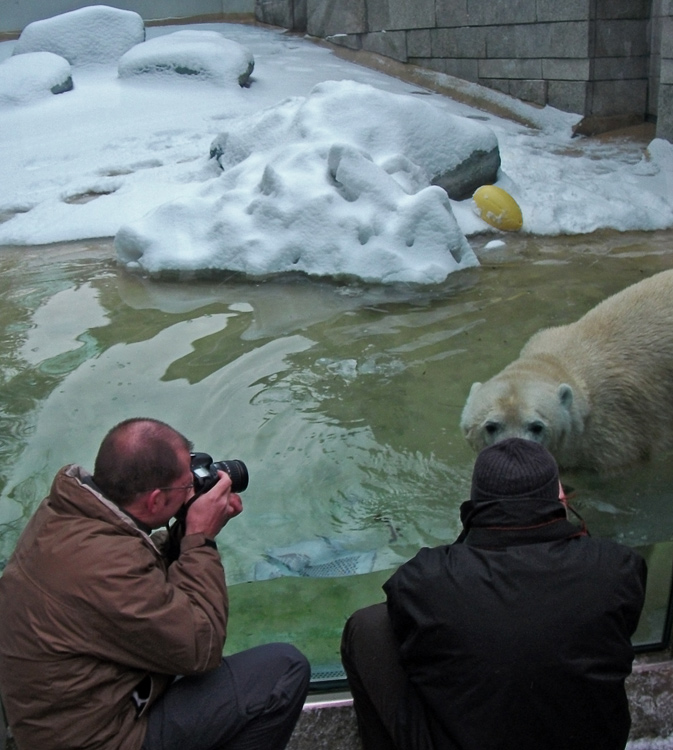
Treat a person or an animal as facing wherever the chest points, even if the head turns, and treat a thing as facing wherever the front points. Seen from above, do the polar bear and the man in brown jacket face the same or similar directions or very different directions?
very different directions

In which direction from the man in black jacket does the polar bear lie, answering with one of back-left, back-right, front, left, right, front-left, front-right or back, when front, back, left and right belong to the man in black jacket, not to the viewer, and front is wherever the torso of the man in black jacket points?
front

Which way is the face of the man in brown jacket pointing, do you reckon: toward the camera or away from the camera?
away from the camera

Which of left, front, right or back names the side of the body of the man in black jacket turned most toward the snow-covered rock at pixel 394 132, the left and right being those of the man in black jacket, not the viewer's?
front

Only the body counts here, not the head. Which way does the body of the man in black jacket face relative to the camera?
away from the camera

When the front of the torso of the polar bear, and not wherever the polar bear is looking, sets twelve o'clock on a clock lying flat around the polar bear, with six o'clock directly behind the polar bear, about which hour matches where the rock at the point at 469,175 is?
The rock is roughly at 4 o'clock from the polar bear.

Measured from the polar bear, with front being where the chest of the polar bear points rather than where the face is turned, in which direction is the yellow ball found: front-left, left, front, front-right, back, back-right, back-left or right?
back-right

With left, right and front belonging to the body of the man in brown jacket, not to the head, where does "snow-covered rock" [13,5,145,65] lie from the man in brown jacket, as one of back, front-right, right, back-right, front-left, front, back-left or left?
front-left

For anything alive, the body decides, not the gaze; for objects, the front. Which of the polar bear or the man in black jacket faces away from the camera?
the man in black jacket

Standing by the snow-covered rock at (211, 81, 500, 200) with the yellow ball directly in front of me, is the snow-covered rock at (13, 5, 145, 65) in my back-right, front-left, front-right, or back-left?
back-left

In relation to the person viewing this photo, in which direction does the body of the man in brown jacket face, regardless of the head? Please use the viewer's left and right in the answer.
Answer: facing away from the viewer and to the right of the viewer

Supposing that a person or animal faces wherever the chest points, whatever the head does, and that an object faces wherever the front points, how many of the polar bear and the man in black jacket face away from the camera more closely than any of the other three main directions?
1

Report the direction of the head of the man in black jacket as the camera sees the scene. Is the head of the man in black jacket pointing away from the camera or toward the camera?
away from the camera
